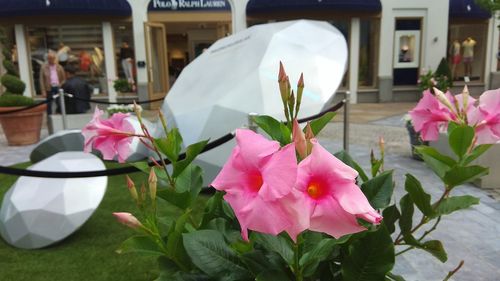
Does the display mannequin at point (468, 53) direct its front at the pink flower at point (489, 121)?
yes

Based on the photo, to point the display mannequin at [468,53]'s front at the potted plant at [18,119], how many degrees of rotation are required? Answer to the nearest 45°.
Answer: approximately 45° to its right

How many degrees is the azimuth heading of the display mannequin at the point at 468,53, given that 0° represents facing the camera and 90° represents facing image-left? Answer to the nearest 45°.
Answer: approximately 0°

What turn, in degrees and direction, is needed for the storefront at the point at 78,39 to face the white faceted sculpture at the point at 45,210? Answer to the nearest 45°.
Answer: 0° — it already faces it

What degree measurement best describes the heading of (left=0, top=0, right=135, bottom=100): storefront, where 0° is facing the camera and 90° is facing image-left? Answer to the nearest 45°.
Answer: approximately 0°

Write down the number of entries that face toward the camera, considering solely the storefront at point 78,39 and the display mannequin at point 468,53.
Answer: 2

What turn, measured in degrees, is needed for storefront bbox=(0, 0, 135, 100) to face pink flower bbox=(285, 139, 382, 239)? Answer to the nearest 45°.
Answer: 0° — it already faces it

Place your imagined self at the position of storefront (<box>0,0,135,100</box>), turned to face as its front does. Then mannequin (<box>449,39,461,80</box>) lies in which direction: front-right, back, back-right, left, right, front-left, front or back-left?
left

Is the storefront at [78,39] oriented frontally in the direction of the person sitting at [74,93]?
yes

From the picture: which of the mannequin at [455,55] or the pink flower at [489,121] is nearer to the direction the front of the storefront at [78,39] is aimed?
the pink flower

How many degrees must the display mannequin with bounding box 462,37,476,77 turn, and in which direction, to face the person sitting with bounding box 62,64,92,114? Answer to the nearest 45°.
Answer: approximately 45° to its right
